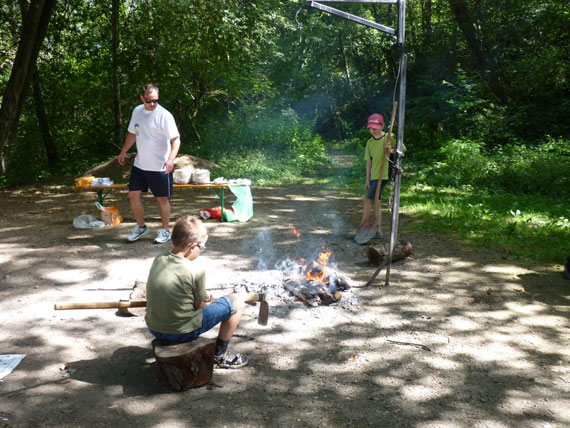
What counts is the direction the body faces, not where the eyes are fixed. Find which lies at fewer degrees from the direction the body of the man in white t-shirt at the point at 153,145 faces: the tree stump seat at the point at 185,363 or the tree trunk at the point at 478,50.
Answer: the tree stump seat

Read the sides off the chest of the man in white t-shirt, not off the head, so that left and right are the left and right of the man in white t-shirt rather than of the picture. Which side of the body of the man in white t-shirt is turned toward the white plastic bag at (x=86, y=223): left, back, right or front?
right

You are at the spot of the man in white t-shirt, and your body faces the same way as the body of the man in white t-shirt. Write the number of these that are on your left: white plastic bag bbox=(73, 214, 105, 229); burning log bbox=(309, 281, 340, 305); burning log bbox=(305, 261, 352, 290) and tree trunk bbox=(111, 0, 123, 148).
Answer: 2

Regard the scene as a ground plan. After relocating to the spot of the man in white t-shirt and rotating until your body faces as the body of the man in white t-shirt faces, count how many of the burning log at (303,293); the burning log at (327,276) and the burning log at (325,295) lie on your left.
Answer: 3

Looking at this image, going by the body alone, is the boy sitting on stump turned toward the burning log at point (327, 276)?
yes

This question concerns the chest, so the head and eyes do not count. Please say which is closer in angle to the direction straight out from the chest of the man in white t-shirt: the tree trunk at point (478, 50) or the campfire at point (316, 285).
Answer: the campfire

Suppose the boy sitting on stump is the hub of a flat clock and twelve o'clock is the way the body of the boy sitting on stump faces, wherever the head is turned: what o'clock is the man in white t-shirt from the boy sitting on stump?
The man in white t-shirt is roughly at 10 o'clock from the boy sitting on stump.

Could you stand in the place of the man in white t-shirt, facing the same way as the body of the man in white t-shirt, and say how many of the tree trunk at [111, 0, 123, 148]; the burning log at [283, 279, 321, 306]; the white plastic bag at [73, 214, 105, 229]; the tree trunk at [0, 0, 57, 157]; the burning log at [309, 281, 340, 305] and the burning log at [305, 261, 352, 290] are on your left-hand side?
3

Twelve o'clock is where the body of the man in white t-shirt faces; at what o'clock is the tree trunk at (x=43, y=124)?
The tree trunk is roughly at 4 o'clock from the man in white t-shirt.

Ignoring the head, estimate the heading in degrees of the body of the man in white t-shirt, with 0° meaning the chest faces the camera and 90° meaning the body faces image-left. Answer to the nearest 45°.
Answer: approximately 45°

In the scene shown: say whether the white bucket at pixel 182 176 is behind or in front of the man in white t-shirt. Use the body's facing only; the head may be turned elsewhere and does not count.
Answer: behind

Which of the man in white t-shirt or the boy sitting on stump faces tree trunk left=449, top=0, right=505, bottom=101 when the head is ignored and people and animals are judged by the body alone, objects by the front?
the boy sitting on stump

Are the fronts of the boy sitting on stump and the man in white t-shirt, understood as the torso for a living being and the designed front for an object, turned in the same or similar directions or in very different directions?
very different directions

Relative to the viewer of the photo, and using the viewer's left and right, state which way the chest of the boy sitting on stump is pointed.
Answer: facing away from the viewer and to the right of the viewer

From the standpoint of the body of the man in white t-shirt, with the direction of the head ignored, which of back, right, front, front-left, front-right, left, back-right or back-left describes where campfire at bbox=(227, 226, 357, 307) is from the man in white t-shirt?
left

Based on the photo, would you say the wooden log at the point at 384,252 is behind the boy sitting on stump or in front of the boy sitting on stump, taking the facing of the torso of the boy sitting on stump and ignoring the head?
in front

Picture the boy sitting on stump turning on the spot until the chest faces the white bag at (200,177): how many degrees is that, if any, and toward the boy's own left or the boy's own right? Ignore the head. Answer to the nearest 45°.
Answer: approximately 45° to the boy's own left

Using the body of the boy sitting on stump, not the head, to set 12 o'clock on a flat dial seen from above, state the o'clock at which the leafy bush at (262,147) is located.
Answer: The leafy bush is roughly at 11 o'clock from the boy sitting on stump.
